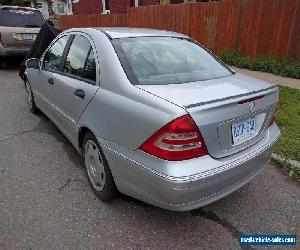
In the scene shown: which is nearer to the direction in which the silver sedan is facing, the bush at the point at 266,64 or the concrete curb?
the bush

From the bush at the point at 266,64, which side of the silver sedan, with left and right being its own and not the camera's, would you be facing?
right

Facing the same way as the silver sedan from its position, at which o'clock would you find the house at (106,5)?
The house is roughly at 1 o'clock from the silver sedan.

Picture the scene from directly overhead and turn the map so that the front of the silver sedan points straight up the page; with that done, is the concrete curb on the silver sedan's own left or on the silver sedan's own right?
on the silver sedan's own right

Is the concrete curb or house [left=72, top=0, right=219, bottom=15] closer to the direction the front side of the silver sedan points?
the house

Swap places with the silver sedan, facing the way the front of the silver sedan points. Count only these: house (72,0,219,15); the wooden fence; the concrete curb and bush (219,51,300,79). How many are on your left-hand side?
0

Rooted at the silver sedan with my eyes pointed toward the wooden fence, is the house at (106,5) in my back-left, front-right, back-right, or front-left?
front-left

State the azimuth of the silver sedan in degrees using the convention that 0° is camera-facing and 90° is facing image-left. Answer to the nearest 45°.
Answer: approximately 135°

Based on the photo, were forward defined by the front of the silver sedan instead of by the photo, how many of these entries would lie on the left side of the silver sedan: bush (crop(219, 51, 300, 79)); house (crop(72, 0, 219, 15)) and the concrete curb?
0
